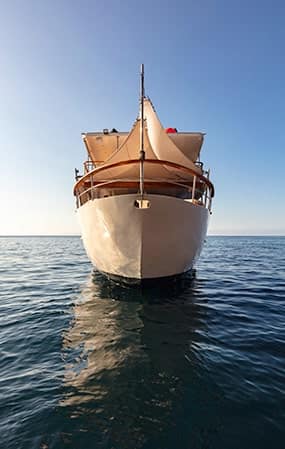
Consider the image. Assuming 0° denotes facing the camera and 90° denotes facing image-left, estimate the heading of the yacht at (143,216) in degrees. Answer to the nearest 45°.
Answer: approximately 0°
